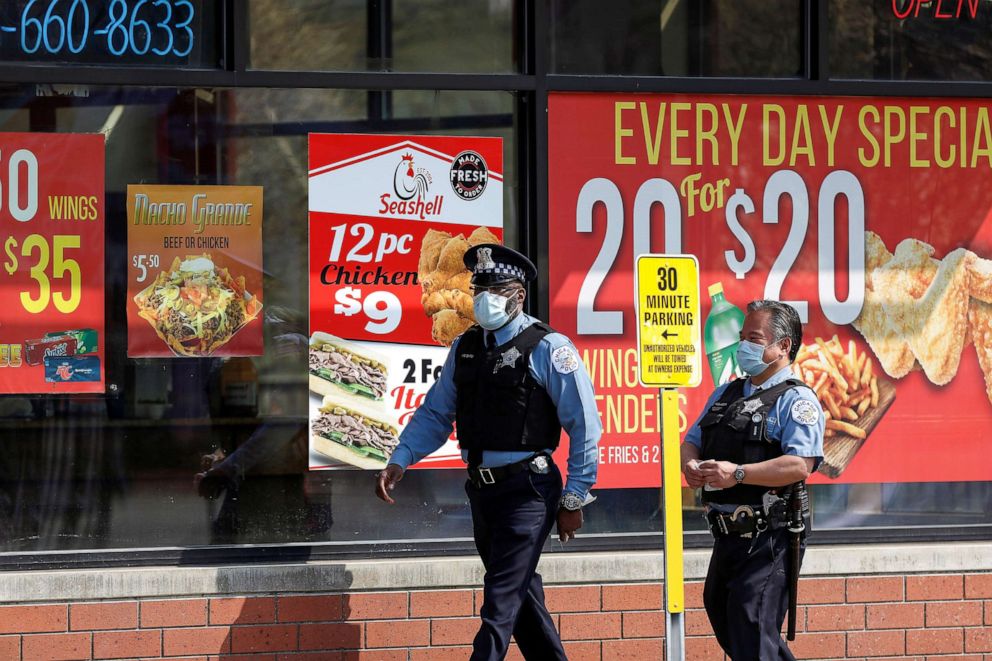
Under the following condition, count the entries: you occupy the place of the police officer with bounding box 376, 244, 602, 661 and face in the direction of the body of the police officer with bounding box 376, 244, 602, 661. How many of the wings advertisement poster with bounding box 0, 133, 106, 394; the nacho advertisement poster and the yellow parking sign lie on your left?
1

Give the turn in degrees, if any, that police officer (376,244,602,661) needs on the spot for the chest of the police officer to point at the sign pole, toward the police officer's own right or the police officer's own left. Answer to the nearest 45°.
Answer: approximately 90° to the police officer's own left

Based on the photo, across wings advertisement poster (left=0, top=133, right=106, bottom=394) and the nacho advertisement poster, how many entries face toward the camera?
2

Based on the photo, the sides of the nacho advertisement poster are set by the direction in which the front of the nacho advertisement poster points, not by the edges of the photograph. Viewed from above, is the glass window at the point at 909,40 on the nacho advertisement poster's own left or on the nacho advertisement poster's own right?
on the nacho advertisement poster's own left

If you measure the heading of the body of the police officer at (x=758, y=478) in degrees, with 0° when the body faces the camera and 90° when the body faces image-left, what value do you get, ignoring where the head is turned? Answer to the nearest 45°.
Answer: approximately 45°

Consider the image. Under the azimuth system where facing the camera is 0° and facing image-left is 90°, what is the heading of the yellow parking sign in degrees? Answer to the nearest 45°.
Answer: approximately 0°

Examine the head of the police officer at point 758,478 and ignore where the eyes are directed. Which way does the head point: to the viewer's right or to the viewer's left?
to the viewer's left
